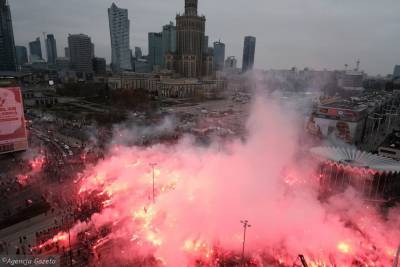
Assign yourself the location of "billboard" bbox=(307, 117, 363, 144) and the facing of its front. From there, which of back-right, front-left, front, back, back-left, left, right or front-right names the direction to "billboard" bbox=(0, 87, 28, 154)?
front-right

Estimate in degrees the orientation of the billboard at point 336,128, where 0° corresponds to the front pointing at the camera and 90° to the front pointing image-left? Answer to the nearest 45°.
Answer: approximately 0°
